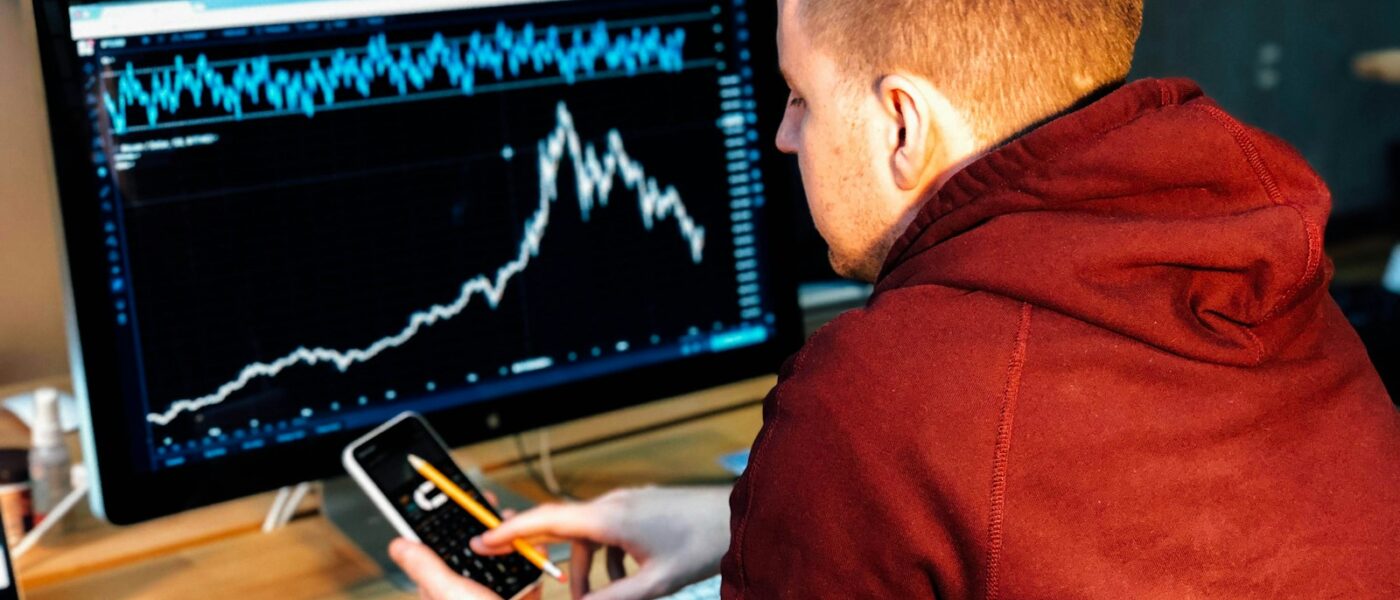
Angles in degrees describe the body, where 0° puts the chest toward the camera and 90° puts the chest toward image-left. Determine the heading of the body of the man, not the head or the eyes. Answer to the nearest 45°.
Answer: approximately 135°

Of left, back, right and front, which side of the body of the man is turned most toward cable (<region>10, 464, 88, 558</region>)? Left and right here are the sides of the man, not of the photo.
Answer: front

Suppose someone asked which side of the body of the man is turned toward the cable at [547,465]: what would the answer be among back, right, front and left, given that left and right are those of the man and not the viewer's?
front

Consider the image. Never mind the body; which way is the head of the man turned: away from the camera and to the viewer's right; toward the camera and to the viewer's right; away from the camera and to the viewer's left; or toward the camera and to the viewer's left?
away from the camera and to the viewer's left

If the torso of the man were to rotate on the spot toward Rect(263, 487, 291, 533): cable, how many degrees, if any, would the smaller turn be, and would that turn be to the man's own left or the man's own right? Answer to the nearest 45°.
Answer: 0° — they already face it

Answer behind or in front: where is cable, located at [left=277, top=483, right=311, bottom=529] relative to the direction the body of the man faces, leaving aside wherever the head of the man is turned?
in front

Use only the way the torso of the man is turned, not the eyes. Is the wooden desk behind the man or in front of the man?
in front
